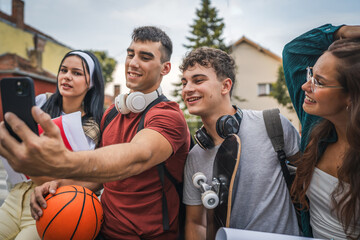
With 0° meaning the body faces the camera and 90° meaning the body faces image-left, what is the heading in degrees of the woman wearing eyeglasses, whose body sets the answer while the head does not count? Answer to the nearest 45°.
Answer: approximately 45°

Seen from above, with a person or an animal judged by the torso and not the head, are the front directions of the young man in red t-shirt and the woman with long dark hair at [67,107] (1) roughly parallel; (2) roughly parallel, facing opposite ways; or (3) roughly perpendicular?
roughly parallel

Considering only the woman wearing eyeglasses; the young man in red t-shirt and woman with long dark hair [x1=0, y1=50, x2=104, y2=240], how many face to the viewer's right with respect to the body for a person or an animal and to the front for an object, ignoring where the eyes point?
0

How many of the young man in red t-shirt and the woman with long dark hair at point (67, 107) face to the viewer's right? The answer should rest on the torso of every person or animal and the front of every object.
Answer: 0

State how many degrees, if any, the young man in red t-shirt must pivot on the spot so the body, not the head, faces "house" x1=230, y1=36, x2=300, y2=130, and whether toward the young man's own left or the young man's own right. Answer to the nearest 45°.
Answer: approximately 180°

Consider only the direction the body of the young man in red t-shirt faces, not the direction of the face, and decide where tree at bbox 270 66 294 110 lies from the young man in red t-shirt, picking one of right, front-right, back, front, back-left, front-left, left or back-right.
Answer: back

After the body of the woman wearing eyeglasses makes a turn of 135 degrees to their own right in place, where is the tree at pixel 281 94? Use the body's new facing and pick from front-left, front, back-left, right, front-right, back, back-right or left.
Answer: front

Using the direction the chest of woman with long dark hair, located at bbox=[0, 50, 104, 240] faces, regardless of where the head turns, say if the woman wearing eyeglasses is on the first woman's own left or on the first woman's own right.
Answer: on the first woman's own left

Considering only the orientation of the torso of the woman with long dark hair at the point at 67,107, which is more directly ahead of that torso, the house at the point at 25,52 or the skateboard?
the skateboard

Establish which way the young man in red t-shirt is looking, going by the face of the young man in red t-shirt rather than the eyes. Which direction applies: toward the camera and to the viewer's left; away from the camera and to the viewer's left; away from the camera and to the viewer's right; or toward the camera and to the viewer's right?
toward the camera and to the viewer's left

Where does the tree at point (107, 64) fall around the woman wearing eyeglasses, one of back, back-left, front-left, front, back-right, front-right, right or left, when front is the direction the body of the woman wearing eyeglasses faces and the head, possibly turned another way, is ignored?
right

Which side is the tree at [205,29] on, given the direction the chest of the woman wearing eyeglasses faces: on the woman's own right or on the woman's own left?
on the woman's own right

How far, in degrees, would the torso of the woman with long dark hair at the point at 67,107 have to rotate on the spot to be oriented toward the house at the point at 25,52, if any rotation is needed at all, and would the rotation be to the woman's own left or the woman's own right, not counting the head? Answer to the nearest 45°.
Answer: approximately 135° to the woman's own right

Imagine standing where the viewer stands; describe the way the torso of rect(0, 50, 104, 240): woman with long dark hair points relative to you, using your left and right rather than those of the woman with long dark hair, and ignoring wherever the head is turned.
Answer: facing the viewer and to the left of the viewer

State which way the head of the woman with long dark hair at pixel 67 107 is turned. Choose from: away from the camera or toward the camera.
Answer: toward the camera
